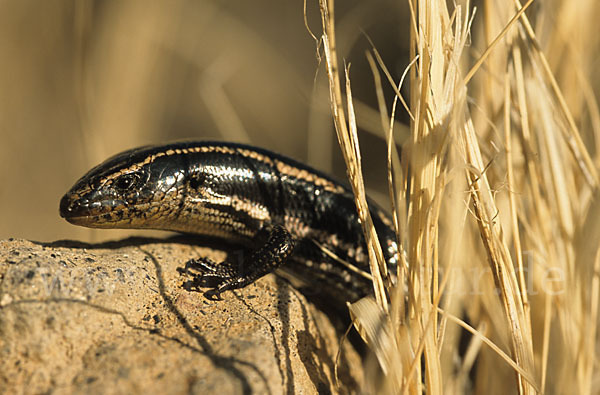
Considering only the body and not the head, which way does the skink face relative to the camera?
to the viewer's left
